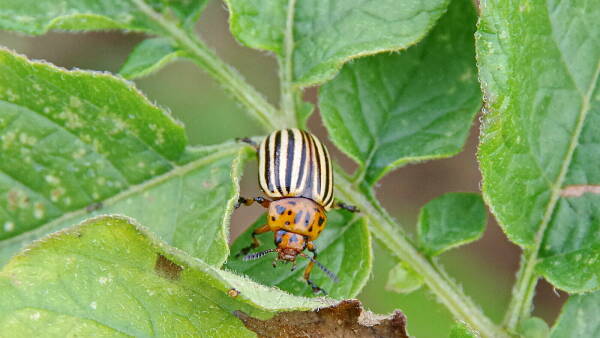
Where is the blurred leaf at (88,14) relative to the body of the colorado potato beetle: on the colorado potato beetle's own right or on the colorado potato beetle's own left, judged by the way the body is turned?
on the colorado potato beetle's own right

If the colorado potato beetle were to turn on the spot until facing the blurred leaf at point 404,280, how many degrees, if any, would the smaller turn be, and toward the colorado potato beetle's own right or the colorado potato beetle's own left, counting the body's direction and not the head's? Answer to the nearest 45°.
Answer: approximately 45° to the colorado potato beetle's own left

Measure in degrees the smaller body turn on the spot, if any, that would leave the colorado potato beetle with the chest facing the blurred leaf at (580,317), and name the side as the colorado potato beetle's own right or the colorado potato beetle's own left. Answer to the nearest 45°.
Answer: approximately 90° to the colorado potato beetle's own left

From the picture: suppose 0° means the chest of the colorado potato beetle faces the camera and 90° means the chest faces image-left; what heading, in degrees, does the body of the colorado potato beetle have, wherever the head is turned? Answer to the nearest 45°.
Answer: approximately 0°

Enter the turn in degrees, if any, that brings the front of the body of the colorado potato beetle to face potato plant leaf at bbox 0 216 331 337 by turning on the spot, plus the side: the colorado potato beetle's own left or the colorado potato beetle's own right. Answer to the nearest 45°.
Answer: approximately 45° to the colorado potato beetle's own right

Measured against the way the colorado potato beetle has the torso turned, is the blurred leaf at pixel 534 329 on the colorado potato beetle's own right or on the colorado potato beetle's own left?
on the colorado potato beetle's own left
